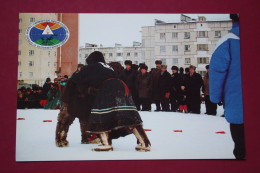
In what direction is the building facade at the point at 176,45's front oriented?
toward the camera

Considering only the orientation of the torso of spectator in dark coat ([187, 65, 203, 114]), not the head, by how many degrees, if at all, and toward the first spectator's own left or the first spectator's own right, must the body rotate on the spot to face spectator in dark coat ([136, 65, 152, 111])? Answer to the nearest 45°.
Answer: approximately 45° to the first spectator's own right

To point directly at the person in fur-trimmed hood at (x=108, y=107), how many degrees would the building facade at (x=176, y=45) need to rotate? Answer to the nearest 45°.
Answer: approximately 45° to its right

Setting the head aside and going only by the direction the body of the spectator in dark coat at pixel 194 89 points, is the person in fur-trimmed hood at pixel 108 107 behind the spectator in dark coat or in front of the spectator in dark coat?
in front
